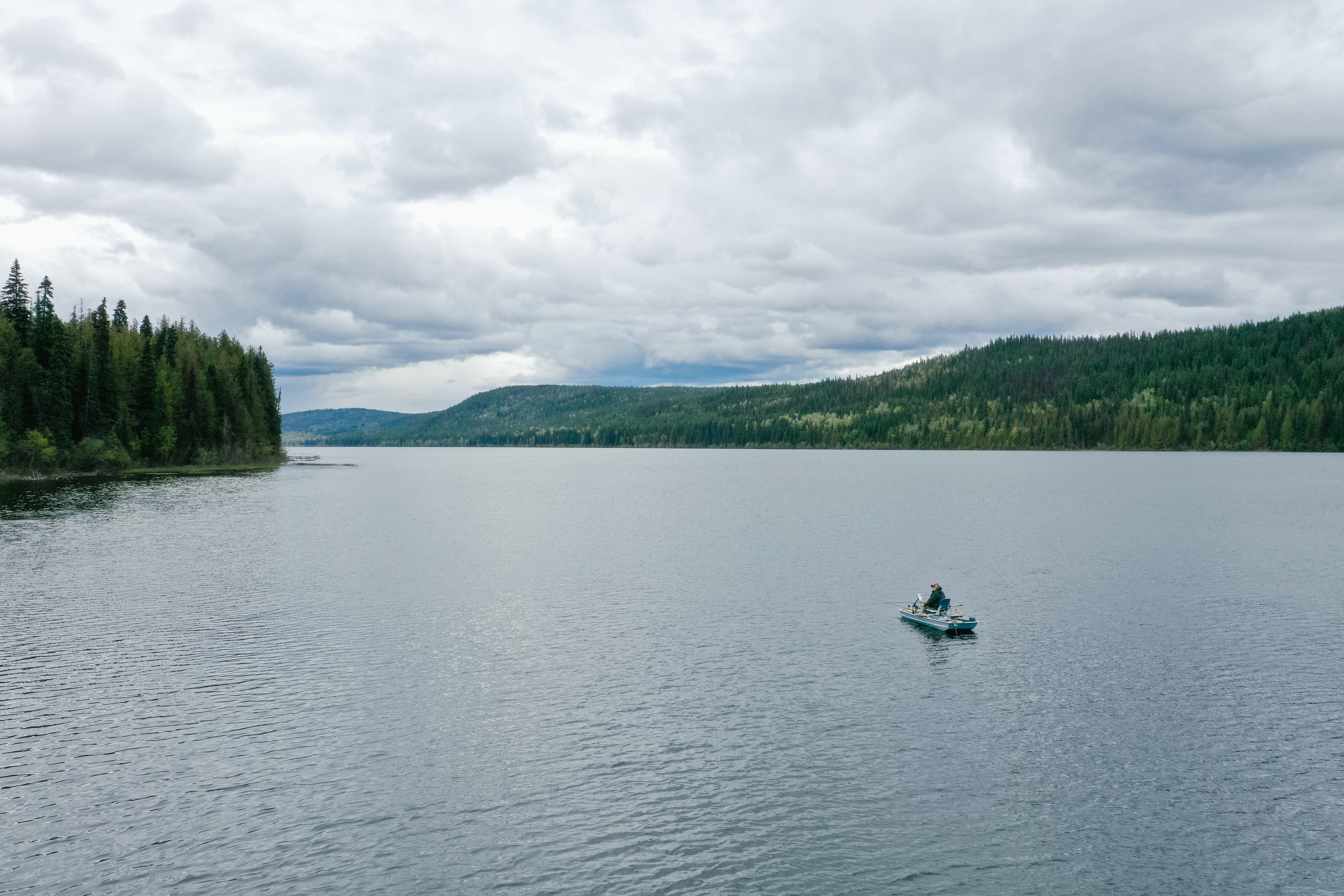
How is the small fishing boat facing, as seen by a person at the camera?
facing away from the viewer and to the left of the viewer
